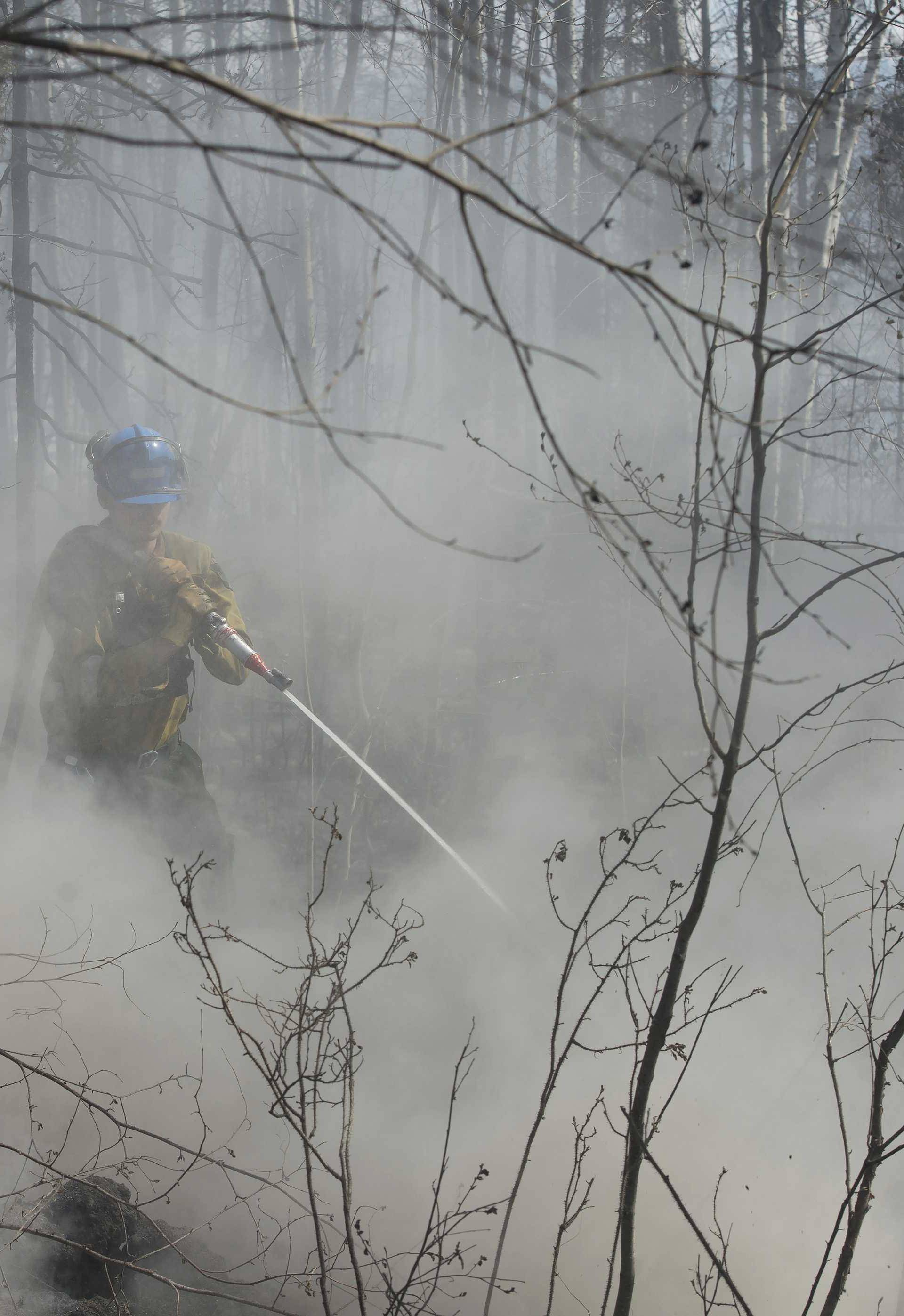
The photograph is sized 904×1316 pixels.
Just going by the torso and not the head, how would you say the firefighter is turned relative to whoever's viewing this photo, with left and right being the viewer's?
facing the viewer and to the right of the viewer

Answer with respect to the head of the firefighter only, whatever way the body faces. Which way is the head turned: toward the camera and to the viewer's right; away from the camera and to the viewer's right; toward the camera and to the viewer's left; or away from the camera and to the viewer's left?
toward the camera and to the viewer's right
